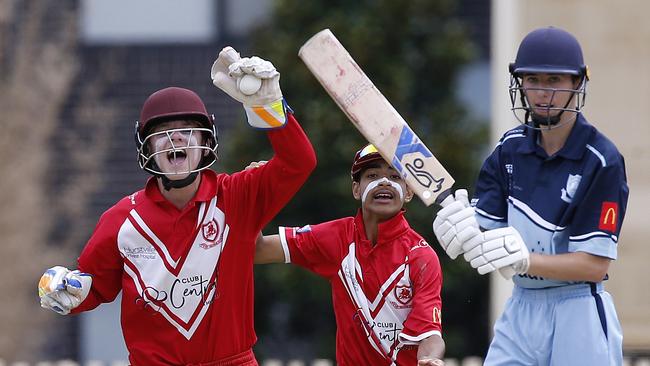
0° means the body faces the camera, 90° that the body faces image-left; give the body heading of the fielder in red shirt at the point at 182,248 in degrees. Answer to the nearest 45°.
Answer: approximately 0°

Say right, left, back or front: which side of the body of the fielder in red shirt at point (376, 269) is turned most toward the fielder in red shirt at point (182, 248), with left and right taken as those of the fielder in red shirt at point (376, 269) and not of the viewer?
right

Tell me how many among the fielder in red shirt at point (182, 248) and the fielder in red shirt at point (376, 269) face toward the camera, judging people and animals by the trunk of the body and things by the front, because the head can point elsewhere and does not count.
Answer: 2
